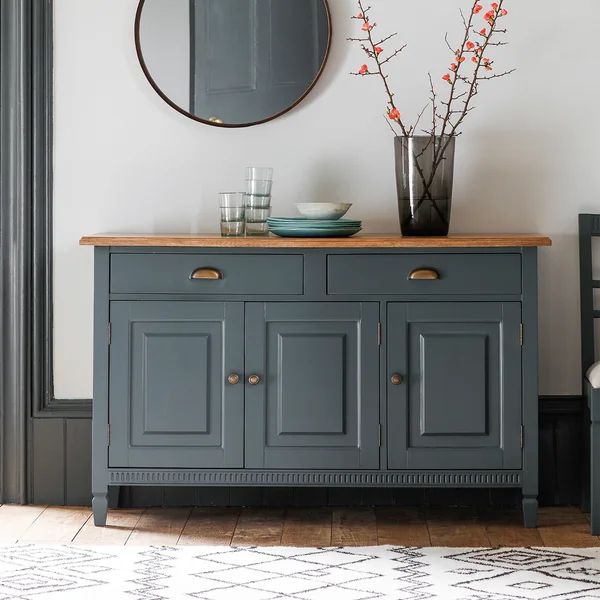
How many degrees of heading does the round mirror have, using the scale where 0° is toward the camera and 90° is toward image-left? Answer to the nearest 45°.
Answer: approximately 0°

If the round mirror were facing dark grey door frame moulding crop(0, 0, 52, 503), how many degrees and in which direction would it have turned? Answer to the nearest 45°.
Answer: approximately 90° to its right

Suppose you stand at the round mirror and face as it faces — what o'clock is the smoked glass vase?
The smoked glass vase is roughly at 10 o'clock from the round mirror.

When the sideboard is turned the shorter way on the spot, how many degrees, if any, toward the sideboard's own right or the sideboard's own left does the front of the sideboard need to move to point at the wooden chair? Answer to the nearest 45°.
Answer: approximately 90° to the sideboard's own left

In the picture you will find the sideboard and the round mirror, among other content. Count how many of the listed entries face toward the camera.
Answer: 2

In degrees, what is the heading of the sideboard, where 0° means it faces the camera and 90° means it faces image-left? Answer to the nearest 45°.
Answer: approximately 0°

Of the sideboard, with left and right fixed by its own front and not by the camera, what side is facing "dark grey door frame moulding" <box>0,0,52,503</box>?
right
